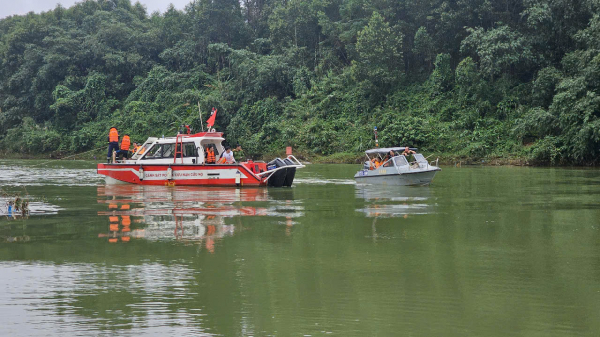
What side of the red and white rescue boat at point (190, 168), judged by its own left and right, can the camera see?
left

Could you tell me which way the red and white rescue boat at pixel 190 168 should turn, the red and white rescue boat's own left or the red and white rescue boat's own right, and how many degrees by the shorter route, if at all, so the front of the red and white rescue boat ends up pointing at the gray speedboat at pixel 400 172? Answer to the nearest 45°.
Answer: approximately 180°
